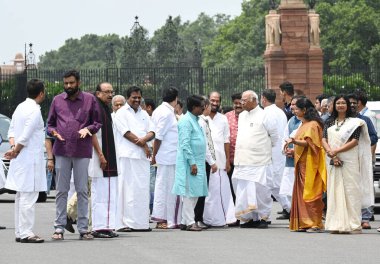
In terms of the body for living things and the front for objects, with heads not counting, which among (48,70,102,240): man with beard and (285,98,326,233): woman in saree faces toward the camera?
the man with beard

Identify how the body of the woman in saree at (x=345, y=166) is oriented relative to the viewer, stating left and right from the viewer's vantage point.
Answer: facing the viewer and to the left of the viewer

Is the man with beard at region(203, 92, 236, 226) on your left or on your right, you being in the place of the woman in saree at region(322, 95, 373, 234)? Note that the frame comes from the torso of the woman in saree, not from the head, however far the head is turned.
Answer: on your right

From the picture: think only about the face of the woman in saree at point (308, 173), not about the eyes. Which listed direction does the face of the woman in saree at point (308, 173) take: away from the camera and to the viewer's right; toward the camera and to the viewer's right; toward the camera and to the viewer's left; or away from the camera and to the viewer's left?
toward the camera and to the viewer's left

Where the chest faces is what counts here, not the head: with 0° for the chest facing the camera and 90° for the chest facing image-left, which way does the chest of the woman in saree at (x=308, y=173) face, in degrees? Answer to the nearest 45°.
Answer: approximately 90°

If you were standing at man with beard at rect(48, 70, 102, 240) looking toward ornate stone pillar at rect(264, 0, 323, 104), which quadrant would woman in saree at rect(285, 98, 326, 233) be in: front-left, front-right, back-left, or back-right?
front-right

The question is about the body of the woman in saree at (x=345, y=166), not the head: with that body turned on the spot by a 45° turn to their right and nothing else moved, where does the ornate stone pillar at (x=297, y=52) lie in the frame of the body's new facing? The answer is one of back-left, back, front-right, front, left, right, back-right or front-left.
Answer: right

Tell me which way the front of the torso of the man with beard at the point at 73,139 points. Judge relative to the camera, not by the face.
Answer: toward the camera
